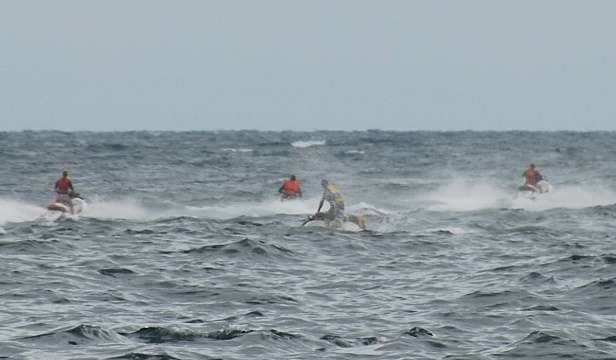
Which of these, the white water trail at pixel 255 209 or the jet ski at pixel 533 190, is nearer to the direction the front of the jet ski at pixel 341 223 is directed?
the white water trail

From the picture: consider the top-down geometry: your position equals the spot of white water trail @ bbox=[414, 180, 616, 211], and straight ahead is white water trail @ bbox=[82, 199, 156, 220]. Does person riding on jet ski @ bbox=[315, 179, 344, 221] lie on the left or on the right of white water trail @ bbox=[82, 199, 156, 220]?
left

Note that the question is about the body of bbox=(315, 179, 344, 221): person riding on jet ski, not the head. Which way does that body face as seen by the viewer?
to the viewer's left

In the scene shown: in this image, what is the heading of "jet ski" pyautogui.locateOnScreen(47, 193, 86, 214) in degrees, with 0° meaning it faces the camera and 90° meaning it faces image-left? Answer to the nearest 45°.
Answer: approximately 270°

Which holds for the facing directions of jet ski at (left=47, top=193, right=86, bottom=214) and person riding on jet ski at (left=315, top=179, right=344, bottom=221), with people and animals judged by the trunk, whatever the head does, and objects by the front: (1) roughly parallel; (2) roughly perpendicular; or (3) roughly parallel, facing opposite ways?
roughly parallel, facing opposite ways

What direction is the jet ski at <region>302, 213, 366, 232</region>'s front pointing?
to the viewer's left

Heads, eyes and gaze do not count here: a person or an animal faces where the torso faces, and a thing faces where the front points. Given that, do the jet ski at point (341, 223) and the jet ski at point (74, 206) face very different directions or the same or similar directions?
very different directions
